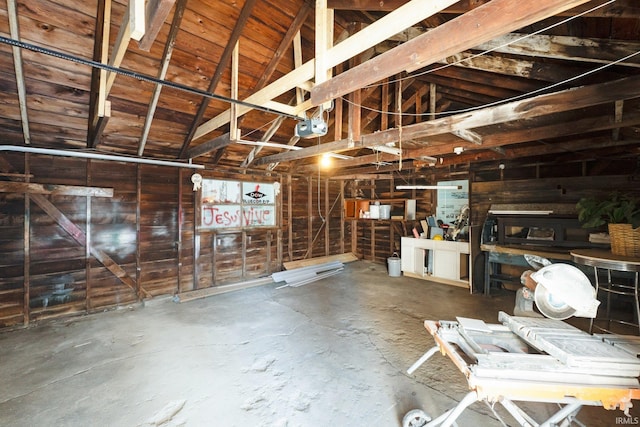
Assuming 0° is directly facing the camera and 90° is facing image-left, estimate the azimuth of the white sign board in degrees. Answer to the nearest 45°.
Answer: approximately 315°

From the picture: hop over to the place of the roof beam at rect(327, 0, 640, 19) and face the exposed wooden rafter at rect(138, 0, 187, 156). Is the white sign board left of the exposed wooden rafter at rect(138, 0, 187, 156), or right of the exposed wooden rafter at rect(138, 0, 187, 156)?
right

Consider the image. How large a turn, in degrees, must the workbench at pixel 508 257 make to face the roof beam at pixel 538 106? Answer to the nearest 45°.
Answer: approximately 45° to its left

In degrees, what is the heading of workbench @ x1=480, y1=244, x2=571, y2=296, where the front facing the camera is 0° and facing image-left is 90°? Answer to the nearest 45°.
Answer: approximately 45°

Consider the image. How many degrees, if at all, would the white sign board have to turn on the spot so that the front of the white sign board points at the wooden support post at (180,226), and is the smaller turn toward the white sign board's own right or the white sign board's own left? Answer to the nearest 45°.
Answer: approximately 90° to the white sign board's own right

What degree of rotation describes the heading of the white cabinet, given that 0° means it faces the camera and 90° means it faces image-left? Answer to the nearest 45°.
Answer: approximately 45°

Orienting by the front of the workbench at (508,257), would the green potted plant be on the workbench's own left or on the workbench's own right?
on the workbench's own left
